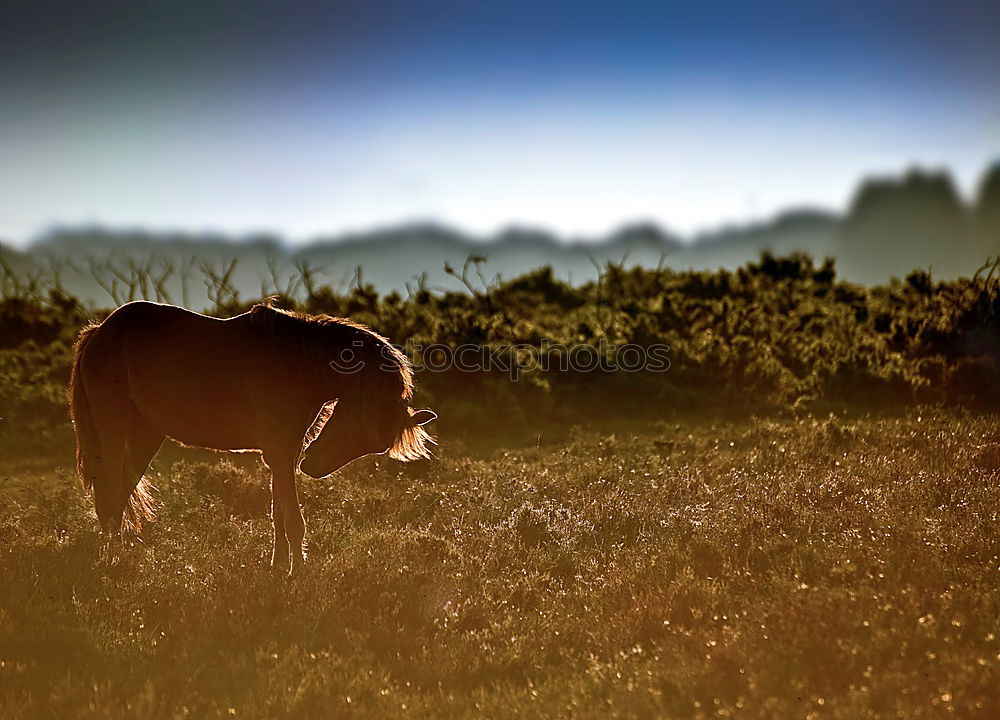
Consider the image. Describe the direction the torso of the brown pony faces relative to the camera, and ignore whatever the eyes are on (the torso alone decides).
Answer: to the viewer's right
